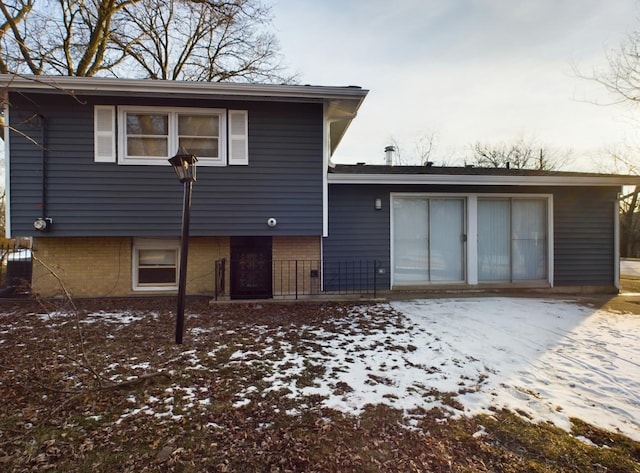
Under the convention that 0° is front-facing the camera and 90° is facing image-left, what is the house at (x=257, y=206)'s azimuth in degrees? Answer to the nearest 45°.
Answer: approximately 0°

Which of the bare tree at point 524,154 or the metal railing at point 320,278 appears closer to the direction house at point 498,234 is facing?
the metal railing

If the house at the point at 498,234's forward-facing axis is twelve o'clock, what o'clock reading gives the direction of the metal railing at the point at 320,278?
The metal railing is roughly at 2 o'clock from the house.

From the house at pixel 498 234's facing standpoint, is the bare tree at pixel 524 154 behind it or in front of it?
behind

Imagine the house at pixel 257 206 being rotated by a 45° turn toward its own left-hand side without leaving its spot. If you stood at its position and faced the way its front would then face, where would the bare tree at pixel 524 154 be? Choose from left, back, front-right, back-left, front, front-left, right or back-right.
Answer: left
